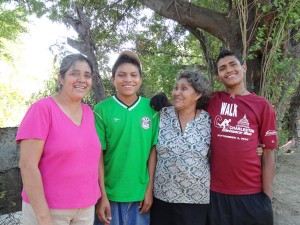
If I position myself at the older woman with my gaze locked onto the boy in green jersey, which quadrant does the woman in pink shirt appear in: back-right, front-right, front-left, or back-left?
front-left

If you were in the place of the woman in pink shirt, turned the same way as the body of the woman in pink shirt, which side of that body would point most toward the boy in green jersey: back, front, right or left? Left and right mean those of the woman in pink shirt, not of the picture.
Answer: left

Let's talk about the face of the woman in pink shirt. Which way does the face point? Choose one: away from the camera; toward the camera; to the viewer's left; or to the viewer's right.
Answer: toward the camera

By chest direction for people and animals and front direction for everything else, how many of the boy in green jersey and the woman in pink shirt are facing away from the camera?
0

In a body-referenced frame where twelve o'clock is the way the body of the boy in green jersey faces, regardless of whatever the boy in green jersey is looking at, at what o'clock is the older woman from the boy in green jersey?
The older woman is roughly at 9 o'clock from the boy in green jersey.

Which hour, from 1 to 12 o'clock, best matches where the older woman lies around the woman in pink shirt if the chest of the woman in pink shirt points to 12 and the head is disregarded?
The older woman is roughly at 10 o'clock from the woman in pink shirt.

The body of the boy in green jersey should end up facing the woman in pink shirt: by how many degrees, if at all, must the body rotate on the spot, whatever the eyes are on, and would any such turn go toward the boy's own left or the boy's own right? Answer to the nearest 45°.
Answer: approximately 45° to the boy's own right

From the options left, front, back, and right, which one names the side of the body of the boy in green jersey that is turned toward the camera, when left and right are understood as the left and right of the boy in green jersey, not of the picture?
front

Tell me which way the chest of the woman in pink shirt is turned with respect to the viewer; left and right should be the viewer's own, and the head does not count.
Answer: facing the viewer and to the right of the viewer
